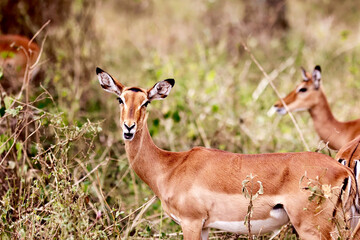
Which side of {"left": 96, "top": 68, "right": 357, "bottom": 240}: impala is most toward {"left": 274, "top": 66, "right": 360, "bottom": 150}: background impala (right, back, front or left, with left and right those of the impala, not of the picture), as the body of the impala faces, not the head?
right

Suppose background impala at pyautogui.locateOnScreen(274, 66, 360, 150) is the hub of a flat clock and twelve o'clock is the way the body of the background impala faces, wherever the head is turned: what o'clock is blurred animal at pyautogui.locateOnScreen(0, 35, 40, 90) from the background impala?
The blurred animal is roughly at 12 o'clock from the background impala.

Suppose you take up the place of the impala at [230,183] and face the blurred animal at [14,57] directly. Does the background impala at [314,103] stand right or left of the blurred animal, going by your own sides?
right

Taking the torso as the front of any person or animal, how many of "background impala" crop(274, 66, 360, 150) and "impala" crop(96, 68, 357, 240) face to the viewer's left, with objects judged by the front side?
2

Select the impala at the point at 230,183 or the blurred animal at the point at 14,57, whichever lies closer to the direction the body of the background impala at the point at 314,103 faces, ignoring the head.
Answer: the blurred animal

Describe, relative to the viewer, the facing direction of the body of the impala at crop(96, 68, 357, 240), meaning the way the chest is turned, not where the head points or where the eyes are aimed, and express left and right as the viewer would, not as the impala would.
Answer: facing to the left of the viewer

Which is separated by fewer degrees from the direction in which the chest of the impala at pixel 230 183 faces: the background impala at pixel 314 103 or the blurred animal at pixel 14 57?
the blurred animal

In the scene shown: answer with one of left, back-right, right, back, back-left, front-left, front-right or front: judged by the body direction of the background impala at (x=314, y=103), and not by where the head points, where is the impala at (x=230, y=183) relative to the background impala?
left

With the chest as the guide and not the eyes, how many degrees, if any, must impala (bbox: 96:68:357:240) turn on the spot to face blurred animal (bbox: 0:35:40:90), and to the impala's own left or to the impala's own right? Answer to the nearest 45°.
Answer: approximately 45° to the impala's own right

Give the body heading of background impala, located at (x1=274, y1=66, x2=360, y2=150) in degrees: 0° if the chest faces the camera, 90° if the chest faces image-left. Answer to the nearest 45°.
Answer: approximately 90°

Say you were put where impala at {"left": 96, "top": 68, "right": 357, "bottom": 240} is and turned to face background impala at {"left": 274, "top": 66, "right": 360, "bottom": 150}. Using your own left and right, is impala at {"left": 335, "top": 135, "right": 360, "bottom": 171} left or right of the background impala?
right

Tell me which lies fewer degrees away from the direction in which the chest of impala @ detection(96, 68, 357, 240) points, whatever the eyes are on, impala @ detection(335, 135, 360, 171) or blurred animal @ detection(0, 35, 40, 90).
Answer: the blurred animal
